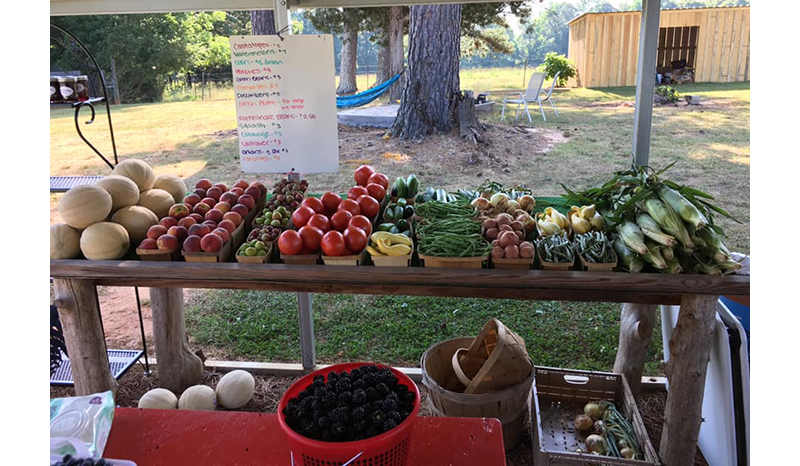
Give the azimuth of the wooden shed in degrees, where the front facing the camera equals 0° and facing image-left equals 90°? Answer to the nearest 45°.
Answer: approximately 0°

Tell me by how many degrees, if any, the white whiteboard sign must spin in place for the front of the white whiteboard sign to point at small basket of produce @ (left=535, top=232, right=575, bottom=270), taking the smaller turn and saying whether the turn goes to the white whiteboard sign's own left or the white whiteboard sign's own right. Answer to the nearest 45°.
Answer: approximately 45° to the white whiteboard sign's own left

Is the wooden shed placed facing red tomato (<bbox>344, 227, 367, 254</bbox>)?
yes

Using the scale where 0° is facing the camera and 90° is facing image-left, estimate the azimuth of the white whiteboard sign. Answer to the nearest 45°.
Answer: approximately 0°

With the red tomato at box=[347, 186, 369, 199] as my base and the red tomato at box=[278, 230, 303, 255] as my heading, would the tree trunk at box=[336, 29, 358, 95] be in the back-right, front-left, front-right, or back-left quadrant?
back-right

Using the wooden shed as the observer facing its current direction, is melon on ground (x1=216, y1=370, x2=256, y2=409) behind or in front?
in front

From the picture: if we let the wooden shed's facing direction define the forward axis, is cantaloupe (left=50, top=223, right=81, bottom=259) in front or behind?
in front

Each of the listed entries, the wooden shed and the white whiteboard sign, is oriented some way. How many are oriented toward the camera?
2

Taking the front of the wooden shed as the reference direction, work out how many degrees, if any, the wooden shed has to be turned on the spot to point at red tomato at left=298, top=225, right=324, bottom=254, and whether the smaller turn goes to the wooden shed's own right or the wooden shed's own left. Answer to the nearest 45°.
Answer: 0° — it already faces it

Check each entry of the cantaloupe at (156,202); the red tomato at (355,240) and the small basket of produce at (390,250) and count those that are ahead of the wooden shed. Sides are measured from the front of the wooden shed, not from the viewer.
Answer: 3

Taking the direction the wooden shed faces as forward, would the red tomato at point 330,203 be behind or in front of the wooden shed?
in front

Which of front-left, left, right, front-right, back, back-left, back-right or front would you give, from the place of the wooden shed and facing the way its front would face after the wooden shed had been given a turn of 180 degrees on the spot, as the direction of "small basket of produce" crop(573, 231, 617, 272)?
back
